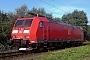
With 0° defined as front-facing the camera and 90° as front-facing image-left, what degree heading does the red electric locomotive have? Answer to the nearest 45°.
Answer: approximately 45°
